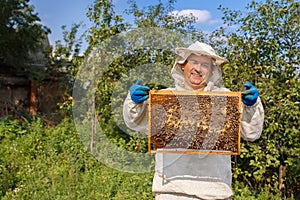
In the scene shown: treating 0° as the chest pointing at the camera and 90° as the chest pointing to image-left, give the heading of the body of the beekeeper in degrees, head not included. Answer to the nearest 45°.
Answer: approximately 0°

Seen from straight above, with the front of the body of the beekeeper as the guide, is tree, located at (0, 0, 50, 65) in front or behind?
behind

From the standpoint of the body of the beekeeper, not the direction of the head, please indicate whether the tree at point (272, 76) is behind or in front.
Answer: behind
